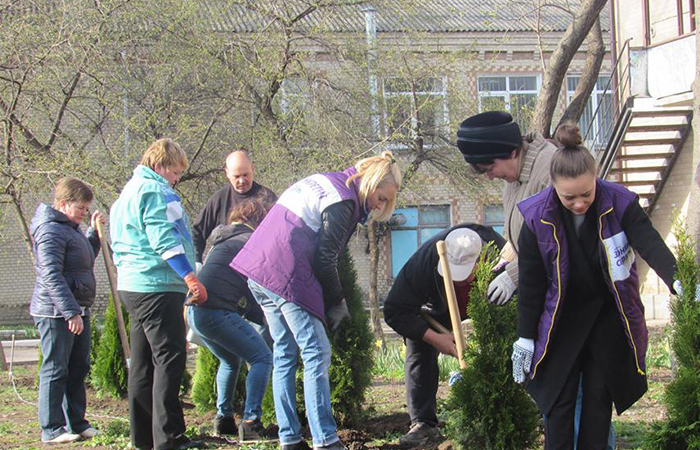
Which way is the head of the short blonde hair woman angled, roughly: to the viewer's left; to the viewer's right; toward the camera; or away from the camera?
to the viewer's right

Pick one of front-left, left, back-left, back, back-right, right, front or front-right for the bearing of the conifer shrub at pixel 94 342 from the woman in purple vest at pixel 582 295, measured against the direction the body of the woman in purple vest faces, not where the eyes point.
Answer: back-right

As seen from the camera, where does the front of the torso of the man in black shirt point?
toward the camera

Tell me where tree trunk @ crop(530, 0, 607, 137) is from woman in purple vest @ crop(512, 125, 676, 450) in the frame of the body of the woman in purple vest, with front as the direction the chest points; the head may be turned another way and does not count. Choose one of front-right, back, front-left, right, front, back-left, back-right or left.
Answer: back

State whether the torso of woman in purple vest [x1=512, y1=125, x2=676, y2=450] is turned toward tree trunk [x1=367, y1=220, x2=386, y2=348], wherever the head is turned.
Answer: no

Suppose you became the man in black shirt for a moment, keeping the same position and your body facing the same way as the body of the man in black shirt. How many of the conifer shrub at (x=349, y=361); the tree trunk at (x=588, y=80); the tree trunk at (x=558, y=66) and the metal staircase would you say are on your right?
0

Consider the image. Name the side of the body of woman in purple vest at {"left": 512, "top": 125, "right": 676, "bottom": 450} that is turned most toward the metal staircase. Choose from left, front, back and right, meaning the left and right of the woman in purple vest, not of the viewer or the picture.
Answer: back

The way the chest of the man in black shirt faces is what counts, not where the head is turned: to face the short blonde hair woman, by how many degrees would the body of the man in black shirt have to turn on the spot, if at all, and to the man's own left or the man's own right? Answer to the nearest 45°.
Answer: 0° — they already face them

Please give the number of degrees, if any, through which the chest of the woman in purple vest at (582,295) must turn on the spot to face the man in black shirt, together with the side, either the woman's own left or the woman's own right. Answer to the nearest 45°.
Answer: approximately 135° to the woman's own right

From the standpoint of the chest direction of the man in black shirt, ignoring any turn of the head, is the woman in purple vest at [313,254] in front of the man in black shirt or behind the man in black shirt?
in front

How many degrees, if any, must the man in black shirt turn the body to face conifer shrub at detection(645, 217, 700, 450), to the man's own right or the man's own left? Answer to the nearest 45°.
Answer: approximately 45° to the man's own left

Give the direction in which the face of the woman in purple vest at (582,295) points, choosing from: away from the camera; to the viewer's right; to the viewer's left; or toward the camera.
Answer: toward the camera

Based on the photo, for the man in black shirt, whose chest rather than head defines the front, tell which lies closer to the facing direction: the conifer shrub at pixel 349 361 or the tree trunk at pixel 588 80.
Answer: the conifer shrub

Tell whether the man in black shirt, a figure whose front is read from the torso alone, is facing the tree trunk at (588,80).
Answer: no

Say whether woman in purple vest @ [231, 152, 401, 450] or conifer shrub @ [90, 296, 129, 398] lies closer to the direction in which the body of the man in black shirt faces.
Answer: the woman in purple vest

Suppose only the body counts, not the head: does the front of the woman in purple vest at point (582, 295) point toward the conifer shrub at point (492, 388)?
no
